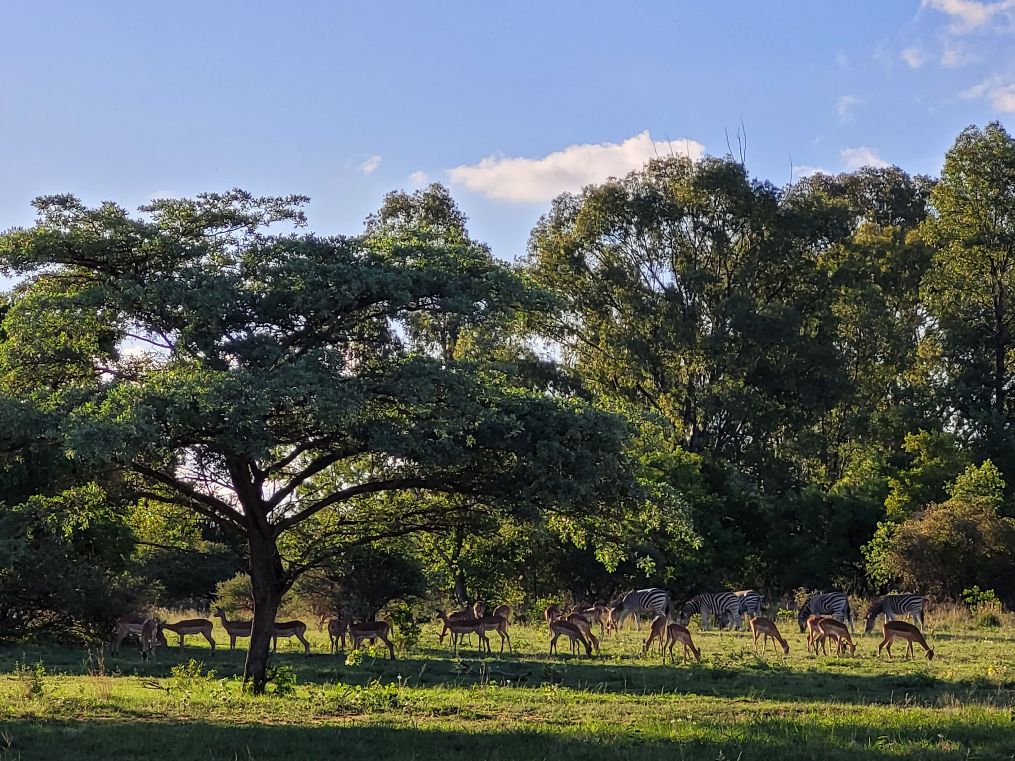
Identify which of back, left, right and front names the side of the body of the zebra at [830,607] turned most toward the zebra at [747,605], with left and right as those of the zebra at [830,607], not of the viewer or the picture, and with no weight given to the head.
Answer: front

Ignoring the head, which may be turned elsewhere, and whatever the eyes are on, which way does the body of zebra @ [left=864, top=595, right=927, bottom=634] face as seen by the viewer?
to the viewer's left

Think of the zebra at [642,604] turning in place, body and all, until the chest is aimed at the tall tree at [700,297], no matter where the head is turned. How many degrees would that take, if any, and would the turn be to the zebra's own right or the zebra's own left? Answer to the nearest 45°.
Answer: approximately 90° to the zebra's own right

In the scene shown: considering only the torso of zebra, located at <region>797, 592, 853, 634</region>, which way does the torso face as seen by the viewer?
to the viewer's left

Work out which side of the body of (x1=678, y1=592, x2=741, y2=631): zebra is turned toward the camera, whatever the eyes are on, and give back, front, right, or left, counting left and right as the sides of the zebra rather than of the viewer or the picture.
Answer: left

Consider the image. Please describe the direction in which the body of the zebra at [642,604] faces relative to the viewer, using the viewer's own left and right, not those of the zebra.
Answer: facing to the left of the viewer

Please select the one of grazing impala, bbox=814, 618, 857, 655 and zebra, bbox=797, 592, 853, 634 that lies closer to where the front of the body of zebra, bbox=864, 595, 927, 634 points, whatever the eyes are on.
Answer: the zebra
